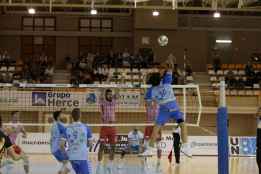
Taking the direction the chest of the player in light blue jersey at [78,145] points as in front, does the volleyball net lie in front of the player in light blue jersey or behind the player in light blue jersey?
in front

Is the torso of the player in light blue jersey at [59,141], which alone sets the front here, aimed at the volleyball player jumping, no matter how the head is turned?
yes

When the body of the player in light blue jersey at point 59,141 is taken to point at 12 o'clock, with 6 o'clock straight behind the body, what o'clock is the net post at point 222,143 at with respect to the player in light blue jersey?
The net post is roughly at 2 o'clock from the player in light blue jersey.

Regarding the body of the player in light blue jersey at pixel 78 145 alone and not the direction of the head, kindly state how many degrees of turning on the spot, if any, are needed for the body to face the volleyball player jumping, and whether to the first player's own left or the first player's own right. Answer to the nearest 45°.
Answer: approximately 45° to the first player's own right

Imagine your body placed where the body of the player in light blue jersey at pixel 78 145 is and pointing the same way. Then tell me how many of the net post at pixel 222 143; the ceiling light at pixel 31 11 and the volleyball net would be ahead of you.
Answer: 2

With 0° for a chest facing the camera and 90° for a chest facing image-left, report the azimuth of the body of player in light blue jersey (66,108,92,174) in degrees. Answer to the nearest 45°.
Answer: approximately 180°
